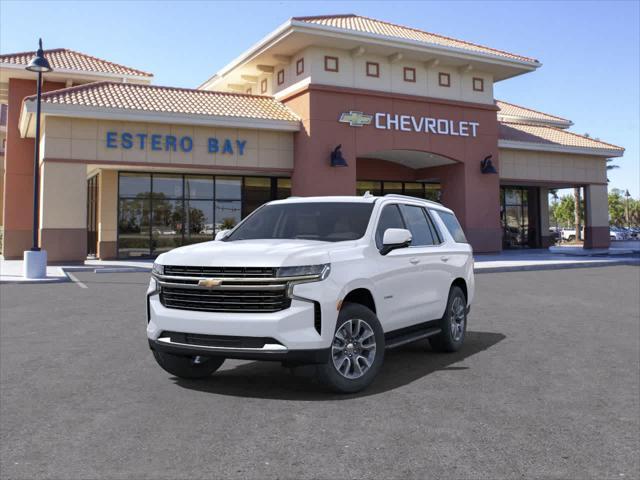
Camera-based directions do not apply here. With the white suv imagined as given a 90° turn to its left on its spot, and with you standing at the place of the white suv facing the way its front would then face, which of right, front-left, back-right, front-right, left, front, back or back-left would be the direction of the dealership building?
back-left

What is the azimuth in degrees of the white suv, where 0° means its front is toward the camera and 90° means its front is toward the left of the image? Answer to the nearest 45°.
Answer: approximately 45°
